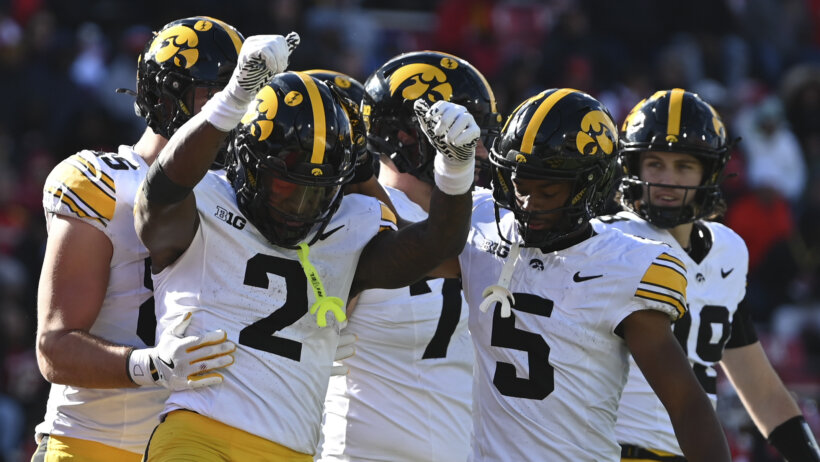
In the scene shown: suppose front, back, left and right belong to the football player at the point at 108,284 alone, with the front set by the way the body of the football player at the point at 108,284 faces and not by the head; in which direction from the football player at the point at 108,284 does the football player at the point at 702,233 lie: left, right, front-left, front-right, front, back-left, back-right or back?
front-left

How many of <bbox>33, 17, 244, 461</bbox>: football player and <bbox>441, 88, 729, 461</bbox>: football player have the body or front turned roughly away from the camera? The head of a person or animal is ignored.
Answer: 0

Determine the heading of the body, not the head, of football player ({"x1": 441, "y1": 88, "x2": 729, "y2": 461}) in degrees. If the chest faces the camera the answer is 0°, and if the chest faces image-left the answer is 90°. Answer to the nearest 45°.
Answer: approximately 45°

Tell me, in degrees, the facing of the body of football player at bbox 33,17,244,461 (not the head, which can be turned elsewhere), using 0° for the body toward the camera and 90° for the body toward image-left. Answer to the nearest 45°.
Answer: approximately 315°

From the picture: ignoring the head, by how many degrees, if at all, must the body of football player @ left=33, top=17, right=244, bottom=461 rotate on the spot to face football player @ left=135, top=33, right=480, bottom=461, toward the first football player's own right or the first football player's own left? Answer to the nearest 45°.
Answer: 0° — they already face them

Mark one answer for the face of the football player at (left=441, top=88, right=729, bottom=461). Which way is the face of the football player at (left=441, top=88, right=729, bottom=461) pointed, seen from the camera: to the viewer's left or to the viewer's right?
to the viewer's left

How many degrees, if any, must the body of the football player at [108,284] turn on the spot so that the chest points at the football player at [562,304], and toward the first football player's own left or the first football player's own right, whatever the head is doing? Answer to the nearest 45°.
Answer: approximately 45° to the first football player's own left

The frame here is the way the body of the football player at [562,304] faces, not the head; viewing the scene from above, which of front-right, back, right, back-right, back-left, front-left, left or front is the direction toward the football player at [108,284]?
front-right

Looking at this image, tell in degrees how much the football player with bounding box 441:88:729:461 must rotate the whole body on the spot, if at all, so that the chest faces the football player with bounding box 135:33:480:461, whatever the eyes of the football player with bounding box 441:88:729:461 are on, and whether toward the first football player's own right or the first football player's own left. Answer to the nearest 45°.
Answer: approximately 45° to the first football player's own right
